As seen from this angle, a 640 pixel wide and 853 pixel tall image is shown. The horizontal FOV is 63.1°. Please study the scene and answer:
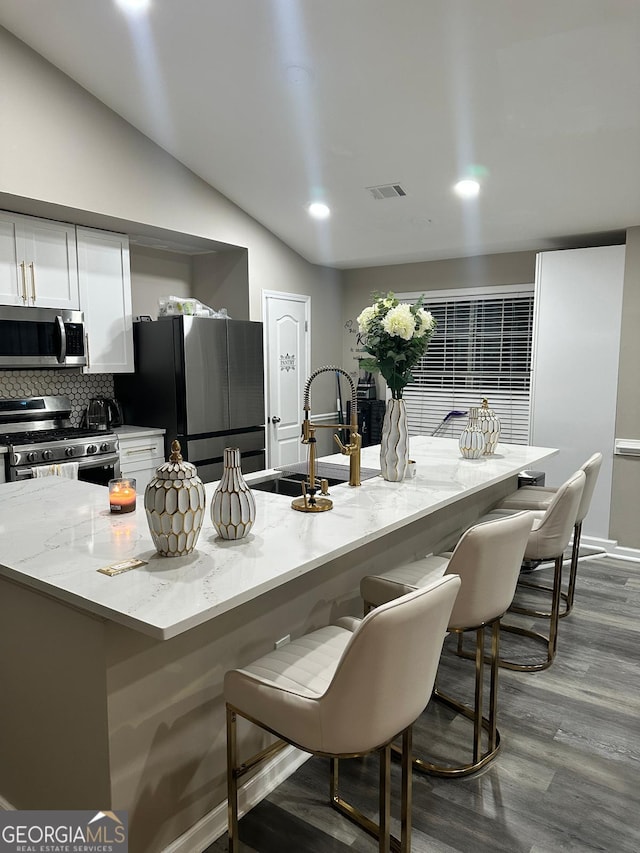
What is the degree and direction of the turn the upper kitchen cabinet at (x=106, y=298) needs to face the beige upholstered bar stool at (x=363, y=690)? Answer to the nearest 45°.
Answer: approximately 45° to its right

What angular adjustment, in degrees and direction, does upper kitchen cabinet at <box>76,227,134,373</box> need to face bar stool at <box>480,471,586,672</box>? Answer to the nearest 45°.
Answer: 0° — it already faces it

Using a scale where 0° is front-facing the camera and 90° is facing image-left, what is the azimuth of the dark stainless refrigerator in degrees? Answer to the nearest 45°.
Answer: approximately 315°

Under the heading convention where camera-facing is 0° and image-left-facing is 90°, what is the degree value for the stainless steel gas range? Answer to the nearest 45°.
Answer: approximately 315°

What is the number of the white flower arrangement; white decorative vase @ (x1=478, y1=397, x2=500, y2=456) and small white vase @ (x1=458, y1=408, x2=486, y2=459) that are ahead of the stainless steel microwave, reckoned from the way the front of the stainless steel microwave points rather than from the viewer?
3

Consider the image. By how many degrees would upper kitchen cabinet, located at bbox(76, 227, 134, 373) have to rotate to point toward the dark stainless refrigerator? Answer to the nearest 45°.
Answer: approximately 45° to its left

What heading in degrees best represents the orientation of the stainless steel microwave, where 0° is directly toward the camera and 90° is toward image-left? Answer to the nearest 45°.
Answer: approximately 315°
